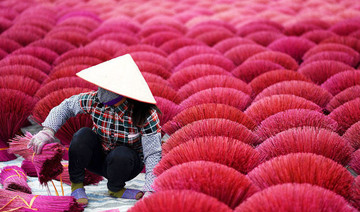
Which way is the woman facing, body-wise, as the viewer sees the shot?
toward the camera

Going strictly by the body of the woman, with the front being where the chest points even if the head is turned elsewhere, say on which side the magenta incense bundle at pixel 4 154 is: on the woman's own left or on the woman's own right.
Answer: on the woman's own right
